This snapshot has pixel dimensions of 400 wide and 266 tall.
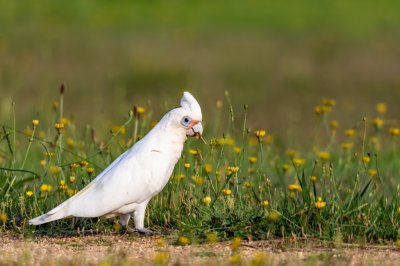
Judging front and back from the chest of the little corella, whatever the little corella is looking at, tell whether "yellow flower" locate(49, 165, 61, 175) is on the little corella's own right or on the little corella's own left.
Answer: on the little corella's own left

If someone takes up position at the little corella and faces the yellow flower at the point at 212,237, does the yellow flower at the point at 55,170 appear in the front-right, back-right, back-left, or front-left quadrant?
back-left

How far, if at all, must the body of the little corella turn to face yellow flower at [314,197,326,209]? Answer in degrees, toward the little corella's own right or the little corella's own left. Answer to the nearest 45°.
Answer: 0° — it already faces it

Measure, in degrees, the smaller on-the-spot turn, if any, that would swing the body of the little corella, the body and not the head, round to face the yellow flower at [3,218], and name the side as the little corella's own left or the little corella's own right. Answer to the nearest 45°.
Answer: approximately 180°

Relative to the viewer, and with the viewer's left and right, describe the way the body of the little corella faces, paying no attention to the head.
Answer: facing to the right of the viewer
